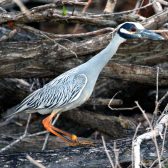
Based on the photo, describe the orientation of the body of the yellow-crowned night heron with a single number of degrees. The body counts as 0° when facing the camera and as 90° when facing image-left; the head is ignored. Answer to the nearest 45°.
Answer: approximately 270°
